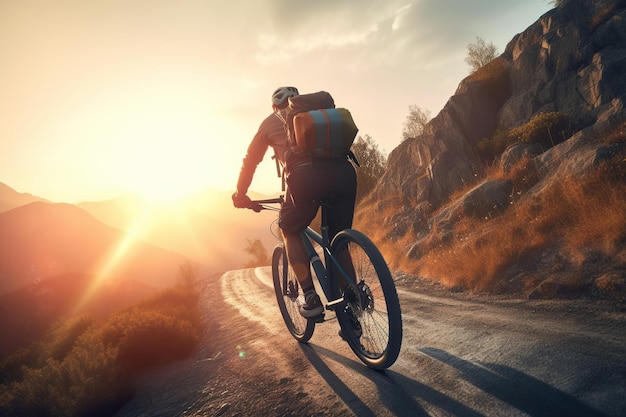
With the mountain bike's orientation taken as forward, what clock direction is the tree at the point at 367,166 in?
The tree is roughly at 2 o'clock from the mountain bike.

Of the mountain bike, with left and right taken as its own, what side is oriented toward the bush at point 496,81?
right

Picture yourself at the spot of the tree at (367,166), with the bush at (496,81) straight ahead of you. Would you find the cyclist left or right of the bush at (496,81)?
right

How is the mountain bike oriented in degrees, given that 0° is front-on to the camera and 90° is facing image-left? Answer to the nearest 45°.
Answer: approximately 135°

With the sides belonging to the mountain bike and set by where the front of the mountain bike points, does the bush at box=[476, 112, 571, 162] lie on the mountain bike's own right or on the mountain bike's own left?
on the mountain bike's own right
